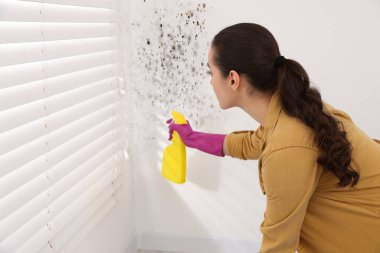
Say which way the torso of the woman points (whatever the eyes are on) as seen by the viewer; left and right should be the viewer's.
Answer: facing away from the viewer and to the left of the viewer

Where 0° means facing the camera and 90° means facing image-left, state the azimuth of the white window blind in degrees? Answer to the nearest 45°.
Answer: approximately 315°
